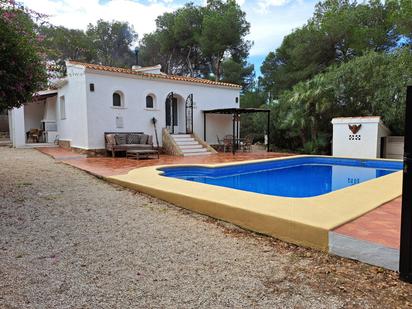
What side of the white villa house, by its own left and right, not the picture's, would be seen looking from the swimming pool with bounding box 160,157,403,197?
front

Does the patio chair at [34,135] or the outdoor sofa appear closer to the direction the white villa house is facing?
the outdoor sofa

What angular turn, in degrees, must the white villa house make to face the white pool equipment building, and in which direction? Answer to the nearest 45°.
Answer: approximately 45° to its left

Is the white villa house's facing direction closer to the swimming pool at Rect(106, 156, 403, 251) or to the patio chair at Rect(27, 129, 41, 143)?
the swimming pool

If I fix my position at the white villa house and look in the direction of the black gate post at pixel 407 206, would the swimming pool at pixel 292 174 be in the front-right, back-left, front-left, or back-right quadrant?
front-left

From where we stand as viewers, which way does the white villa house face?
facing the viewer and to the right of the viewer

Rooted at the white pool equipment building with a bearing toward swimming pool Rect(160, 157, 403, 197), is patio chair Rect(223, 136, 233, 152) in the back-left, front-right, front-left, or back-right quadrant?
front-right
